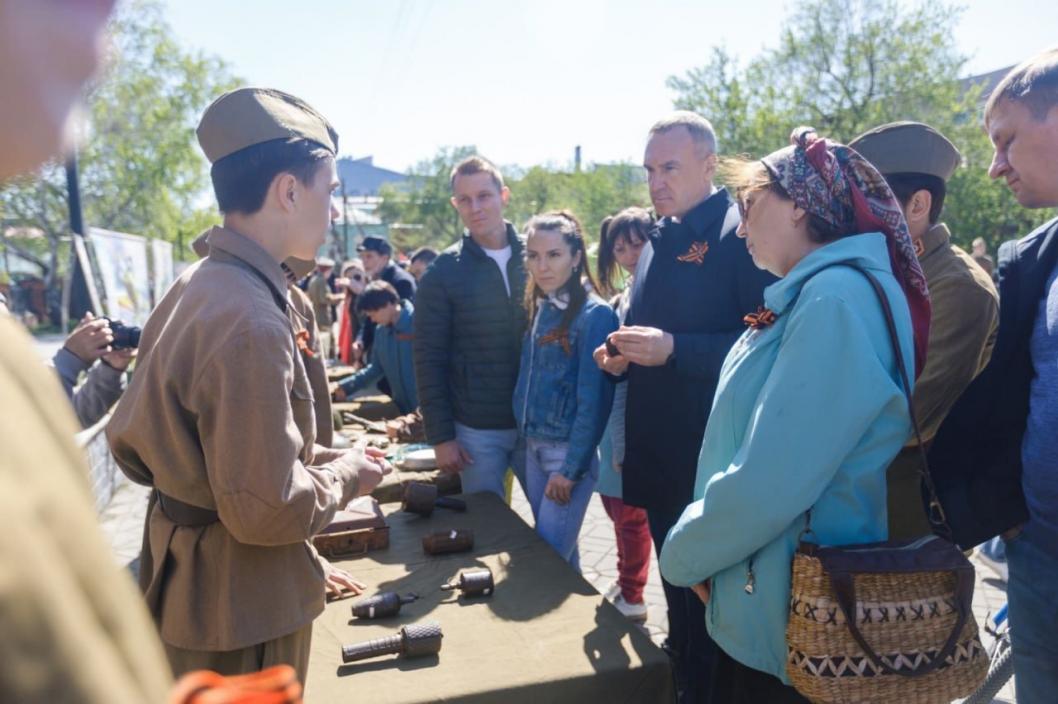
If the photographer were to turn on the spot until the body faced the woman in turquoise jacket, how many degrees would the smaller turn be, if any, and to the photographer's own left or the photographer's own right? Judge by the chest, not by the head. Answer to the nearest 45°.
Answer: approximately 45° to the photographer's own right

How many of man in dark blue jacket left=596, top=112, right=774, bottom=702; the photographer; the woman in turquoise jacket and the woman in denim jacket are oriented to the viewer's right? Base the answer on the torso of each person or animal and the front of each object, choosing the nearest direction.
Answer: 1

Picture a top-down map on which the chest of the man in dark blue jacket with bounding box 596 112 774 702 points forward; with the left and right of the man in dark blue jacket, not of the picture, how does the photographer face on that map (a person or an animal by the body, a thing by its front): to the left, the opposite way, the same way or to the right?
the opposite way

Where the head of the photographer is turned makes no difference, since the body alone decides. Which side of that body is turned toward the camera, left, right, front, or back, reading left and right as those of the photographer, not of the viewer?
right

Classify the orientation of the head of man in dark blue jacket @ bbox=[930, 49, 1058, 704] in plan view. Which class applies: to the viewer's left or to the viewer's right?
to the viewer's left

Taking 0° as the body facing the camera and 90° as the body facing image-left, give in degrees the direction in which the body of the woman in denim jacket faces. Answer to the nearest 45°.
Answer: approximately 45°

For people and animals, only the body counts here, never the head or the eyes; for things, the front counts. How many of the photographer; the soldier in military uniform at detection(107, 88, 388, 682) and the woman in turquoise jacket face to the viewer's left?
1

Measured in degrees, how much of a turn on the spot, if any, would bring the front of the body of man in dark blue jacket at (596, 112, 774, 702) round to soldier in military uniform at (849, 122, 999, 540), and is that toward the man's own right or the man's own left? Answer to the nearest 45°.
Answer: approximately 135° to the man's own left

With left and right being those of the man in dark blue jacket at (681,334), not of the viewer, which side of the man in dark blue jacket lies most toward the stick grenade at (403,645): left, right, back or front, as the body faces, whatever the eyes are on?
front

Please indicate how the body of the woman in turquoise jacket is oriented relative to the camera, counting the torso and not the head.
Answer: to the viewer's left

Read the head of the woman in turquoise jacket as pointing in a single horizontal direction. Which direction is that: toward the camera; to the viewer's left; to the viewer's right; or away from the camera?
to the viewer's left
